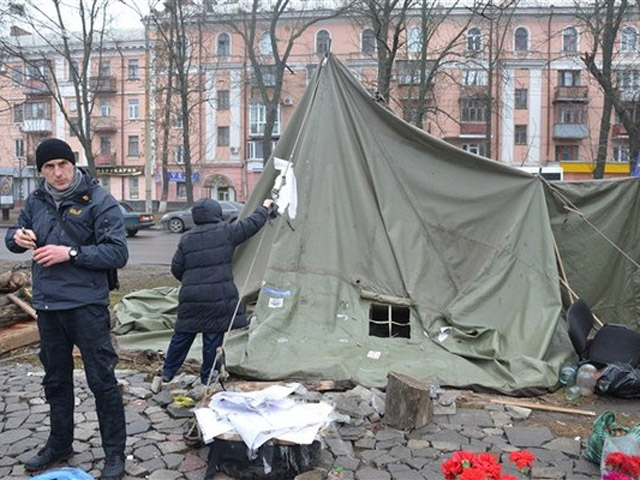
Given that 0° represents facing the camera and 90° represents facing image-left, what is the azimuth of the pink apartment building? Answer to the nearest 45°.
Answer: approximately 0°

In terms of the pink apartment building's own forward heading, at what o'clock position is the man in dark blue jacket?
The man in dark blue jacket is roughly at 12 o'clock from the pink apartment building.

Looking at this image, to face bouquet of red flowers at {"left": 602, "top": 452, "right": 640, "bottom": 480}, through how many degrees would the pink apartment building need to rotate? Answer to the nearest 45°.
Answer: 0° — it already faces it

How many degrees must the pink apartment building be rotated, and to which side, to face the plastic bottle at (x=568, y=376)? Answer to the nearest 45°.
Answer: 0° — it already faces it

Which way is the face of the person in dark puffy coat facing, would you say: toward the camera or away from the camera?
away from the camera

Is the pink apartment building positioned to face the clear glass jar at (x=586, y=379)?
yes

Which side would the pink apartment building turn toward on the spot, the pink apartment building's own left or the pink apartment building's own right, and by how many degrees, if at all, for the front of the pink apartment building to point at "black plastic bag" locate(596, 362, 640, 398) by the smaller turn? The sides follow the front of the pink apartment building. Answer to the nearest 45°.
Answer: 0° — it already faces it

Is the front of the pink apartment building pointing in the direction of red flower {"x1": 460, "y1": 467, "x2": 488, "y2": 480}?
yes

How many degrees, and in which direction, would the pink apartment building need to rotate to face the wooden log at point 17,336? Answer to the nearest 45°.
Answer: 0° — it already faces it

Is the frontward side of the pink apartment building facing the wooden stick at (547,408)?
yes
